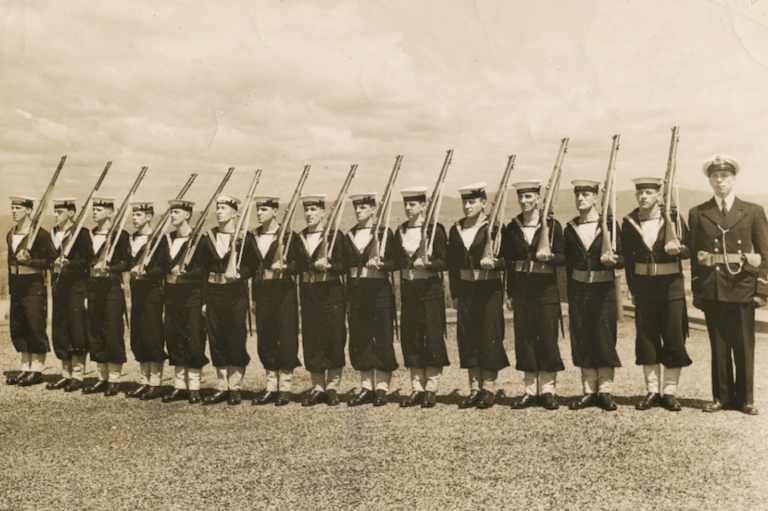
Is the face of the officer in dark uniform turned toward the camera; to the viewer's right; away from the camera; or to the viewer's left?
toward the camera

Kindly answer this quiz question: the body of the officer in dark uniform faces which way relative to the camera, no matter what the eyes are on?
toward the camera
